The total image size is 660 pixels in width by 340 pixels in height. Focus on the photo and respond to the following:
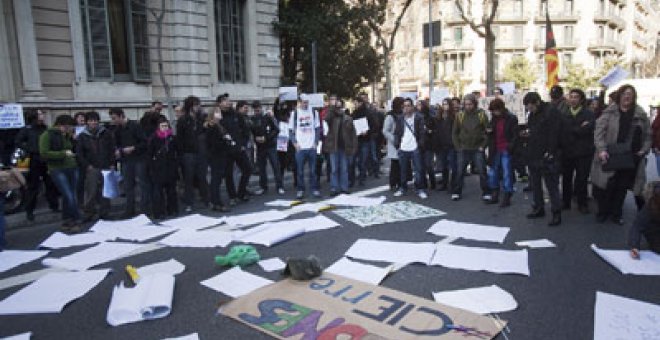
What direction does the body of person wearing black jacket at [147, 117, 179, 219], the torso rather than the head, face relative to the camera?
toward the camera

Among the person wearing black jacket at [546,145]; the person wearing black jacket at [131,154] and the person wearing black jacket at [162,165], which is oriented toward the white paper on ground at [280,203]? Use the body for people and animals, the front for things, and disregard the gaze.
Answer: the person wearing black jacket at [546,145]

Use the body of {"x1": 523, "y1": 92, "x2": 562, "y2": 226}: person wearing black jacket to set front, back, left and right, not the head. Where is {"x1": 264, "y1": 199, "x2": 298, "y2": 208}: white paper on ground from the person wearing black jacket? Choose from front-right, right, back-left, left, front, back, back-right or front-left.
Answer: front

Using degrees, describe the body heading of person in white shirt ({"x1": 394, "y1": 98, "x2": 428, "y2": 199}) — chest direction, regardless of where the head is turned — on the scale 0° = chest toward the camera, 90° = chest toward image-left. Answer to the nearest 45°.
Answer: approximately 0°

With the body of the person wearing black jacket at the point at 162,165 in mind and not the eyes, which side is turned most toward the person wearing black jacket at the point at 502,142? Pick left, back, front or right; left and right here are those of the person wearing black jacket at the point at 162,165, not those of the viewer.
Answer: left

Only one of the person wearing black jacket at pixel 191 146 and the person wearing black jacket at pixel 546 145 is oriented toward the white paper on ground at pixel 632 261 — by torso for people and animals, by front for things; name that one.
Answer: the person wearing black jacket at pixel 191 146

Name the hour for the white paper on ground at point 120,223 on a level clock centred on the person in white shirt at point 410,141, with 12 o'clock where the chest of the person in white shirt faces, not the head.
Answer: The white paper on ground is roughly at 2 o'clock from the person in white shirt.

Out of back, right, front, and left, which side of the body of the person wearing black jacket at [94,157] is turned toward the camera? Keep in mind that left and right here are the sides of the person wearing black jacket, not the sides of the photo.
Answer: front
